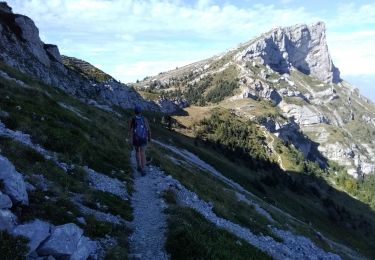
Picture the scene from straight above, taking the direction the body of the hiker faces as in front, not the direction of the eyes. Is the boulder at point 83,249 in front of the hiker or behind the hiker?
behind

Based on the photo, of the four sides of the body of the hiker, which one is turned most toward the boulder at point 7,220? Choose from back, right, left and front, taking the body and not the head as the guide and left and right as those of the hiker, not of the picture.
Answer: back

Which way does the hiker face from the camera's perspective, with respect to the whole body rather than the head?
away from the camera

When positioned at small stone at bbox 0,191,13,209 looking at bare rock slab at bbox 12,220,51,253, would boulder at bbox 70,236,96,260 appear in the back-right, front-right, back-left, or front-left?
front-left

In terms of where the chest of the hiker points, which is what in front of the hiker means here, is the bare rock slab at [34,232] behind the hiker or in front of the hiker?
behind

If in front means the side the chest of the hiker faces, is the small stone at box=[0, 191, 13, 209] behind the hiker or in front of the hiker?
behind

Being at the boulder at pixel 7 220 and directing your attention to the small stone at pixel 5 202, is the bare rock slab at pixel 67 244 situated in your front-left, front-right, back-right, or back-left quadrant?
back-right

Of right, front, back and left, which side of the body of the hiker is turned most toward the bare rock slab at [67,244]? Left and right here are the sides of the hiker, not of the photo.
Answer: back
